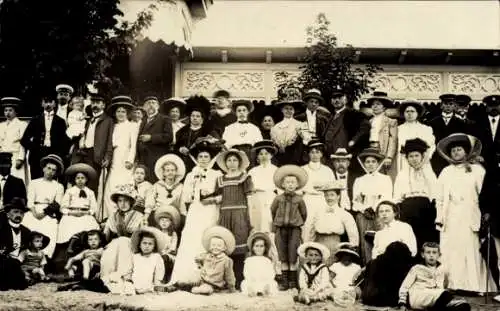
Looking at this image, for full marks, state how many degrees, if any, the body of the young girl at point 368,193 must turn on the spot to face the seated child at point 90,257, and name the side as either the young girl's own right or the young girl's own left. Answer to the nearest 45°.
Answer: approximately 90° to the young girl's own right

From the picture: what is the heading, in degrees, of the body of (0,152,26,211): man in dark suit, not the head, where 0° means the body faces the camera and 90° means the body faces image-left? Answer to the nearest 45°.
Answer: approximately 0°

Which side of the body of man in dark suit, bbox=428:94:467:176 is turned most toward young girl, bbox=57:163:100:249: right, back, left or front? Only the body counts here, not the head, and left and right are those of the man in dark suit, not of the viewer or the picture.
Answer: right

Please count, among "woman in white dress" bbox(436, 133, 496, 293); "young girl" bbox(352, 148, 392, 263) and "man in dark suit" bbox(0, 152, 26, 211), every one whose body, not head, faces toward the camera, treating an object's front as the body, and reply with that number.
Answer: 3

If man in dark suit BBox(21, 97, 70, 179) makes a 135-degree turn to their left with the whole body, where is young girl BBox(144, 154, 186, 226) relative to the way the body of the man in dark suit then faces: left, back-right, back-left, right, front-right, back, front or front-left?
right

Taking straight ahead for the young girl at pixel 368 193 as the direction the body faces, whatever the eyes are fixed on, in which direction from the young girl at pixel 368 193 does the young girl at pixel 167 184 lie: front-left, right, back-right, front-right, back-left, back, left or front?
right

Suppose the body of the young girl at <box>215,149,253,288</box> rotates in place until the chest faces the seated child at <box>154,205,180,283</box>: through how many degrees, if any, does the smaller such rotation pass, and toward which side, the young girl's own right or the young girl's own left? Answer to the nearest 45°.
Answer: approximately 90° to the young girl's own right

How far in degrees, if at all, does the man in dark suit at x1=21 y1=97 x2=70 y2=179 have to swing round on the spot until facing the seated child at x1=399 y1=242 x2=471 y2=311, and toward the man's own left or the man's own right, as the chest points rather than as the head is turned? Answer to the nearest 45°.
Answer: approximately 45° to the man's own left

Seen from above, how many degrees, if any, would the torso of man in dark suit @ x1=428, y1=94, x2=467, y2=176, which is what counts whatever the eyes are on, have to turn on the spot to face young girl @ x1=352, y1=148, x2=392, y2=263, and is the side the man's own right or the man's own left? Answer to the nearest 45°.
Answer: approximately 45° to the man's own right

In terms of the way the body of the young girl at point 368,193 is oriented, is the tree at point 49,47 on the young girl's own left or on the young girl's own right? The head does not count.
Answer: on the young girl's own right
